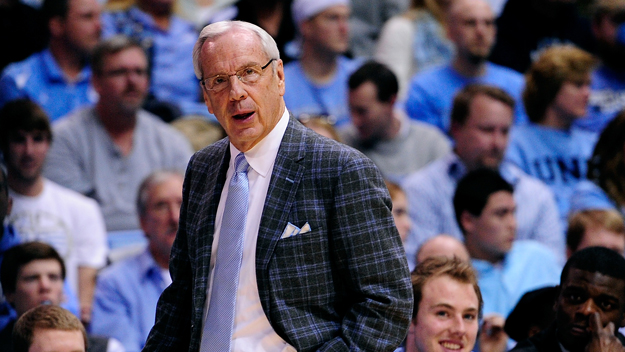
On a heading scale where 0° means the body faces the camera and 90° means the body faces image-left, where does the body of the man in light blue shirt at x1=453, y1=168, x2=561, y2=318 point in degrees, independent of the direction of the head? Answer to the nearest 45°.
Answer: approximately 315°

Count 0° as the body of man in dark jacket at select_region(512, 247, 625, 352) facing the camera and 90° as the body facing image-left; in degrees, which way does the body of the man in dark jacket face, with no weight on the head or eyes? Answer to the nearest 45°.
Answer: approximately 0°

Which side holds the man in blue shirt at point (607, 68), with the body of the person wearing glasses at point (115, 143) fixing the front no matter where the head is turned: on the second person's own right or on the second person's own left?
on the second person's own left

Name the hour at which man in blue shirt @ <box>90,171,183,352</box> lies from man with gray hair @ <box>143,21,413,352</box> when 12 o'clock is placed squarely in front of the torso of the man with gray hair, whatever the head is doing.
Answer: The man in blue shirt is roughly at 4 o'clock from the man with gray hair.

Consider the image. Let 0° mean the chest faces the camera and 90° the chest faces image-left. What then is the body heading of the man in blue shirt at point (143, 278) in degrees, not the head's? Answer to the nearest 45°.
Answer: approximately 315°

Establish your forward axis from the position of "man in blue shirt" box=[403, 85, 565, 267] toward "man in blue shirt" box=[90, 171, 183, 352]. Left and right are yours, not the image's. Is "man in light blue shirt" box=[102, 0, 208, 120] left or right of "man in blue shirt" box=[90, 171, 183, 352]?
right

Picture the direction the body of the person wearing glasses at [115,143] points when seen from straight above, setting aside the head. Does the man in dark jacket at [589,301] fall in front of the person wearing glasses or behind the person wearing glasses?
in front

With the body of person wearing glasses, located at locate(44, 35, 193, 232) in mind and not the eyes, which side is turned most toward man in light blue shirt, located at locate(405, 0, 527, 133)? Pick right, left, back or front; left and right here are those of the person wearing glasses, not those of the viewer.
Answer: left
